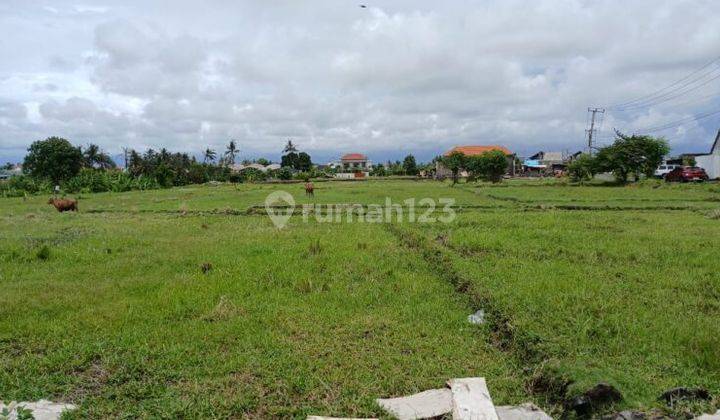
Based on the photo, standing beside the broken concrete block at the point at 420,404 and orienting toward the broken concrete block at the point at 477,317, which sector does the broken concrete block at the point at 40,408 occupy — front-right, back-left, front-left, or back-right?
back-left

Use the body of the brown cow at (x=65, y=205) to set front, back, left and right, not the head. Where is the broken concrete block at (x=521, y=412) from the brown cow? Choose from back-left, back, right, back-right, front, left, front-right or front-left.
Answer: left

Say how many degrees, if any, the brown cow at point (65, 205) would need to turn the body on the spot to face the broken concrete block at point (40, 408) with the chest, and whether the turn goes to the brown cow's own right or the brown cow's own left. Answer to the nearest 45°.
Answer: approximately 90° to the brown cow's own left

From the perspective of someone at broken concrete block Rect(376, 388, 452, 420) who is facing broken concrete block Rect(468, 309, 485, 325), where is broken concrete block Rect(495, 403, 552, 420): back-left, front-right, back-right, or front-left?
front-right

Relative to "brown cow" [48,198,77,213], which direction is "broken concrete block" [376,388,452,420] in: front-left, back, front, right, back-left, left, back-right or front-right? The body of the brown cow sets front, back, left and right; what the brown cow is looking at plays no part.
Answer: left

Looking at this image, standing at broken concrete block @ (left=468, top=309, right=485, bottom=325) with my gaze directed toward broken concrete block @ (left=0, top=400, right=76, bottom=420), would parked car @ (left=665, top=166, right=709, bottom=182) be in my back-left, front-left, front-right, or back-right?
back-right

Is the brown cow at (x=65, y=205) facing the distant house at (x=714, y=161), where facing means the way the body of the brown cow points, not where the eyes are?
no

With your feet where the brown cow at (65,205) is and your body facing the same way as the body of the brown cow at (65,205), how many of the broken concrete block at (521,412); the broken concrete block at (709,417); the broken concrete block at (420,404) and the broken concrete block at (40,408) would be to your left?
4

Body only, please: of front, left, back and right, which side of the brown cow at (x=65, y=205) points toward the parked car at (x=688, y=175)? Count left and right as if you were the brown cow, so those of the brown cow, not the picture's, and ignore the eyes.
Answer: back

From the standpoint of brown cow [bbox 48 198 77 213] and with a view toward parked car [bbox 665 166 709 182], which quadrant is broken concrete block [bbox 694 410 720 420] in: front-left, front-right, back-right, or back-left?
front-right

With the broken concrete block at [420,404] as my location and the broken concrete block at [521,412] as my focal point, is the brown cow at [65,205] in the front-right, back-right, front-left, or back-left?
back-left

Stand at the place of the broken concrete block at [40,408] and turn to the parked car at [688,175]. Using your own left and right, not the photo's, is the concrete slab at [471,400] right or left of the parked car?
right

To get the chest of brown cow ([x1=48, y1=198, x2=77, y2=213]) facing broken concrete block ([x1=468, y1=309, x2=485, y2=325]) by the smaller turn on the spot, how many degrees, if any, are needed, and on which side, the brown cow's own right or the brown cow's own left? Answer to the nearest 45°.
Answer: approximately 90° to the brown cow's own left

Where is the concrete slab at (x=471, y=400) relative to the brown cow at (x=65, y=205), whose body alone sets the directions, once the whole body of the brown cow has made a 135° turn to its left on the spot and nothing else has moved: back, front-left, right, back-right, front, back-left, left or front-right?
front-right

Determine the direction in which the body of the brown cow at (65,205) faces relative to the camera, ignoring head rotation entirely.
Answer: to the viewer's left

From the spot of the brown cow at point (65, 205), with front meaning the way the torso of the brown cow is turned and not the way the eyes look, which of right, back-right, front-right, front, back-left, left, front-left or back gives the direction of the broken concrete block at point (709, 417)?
left
